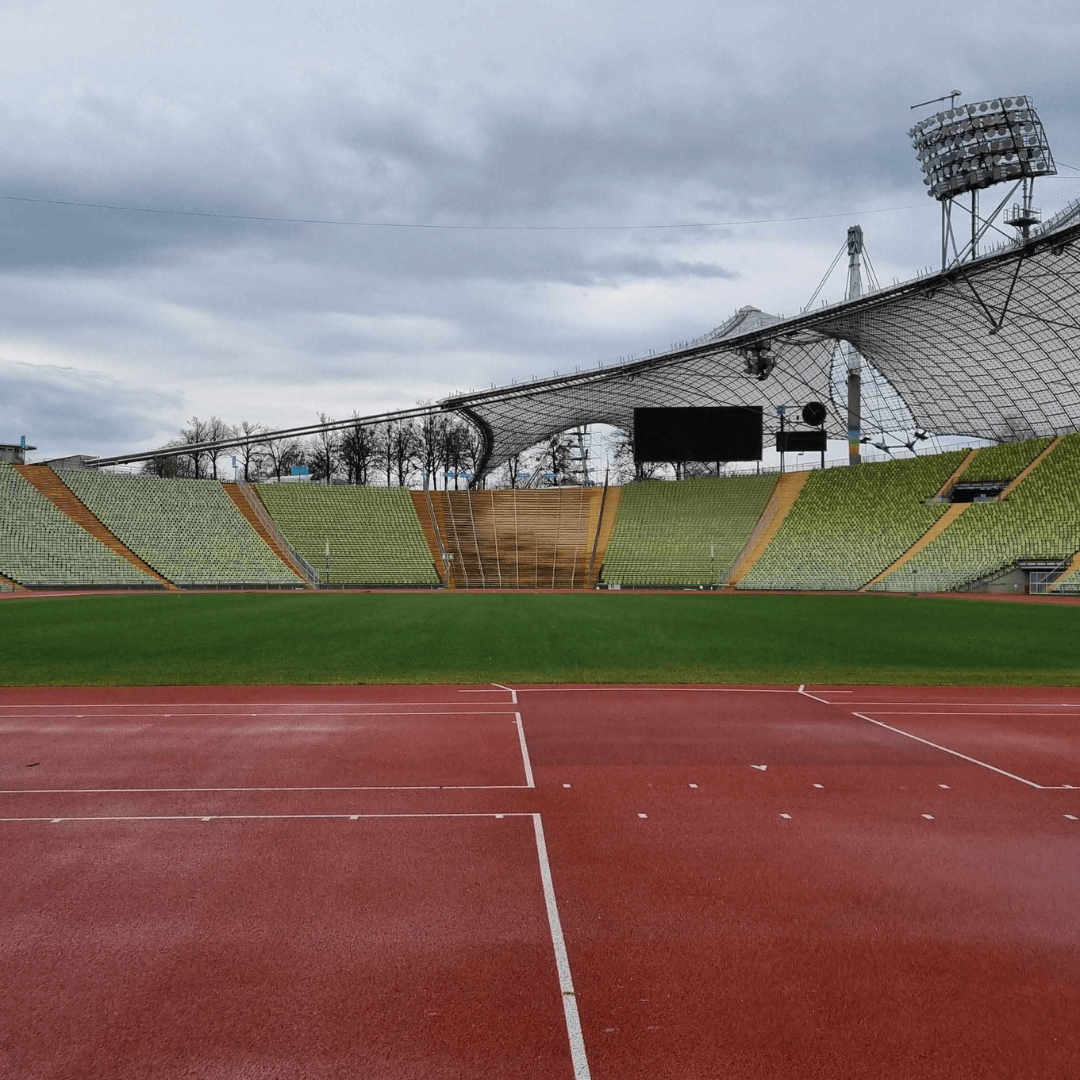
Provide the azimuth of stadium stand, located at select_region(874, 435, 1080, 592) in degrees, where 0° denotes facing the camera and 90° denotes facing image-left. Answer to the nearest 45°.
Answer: approximately 45°

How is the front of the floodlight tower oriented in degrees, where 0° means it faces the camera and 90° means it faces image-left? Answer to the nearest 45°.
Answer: approximately 45°
